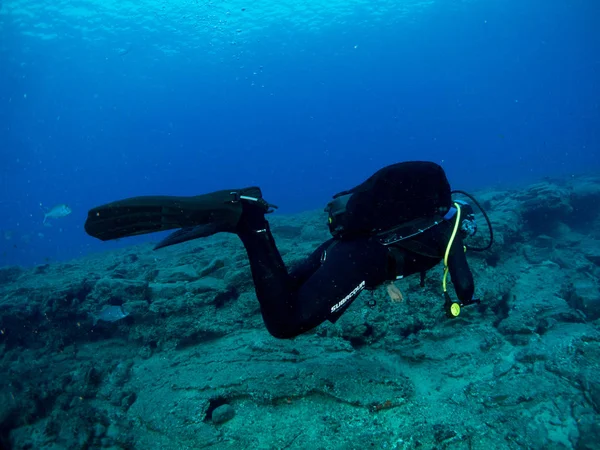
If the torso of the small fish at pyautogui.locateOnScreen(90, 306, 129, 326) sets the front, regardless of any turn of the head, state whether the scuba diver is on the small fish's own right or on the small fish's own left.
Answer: on the small fish's own right
